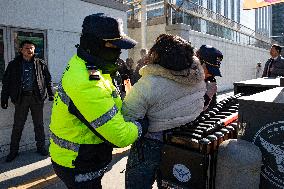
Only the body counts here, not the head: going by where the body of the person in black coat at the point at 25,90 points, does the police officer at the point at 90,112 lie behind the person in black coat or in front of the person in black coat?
in front

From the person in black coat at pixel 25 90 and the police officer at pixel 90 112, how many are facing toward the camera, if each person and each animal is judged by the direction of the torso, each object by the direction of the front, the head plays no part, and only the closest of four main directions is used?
1

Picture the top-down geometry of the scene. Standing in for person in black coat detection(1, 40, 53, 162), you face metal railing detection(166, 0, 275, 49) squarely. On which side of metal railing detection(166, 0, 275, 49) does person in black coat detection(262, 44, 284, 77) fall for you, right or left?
right

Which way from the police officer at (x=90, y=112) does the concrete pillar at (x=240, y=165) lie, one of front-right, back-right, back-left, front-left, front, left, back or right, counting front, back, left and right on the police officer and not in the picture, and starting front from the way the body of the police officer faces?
front-right

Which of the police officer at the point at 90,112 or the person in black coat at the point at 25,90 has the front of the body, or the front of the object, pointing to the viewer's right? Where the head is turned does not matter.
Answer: the police officer

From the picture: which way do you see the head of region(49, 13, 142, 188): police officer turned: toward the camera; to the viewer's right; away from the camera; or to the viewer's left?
to the viewer's right

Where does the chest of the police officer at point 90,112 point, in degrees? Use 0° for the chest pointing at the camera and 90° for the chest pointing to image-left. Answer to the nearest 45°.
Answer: approximately 270°

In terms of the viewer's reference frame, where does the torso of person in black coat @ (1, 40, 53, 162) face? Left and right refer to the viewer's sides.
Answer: facing the viewer

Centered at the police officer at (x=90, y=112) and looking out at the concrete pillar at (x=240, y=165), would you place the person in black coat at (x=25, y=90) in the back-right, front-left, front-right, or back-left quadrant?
back-left

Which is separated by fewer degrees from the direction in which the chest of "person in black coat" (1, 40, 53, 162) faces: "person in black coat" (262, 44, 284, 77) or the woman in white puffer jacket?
the woman in white puffer jacket

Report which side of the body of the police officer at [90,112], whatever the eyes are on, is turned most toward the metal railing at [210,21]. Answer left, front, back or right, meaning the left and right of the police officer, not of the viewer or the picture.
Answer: left

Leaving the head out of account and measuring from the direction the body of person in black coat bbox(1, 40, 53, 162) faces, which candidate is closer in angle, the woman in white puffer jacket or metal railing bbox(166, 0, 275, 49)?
the woman in white puffer jacket
